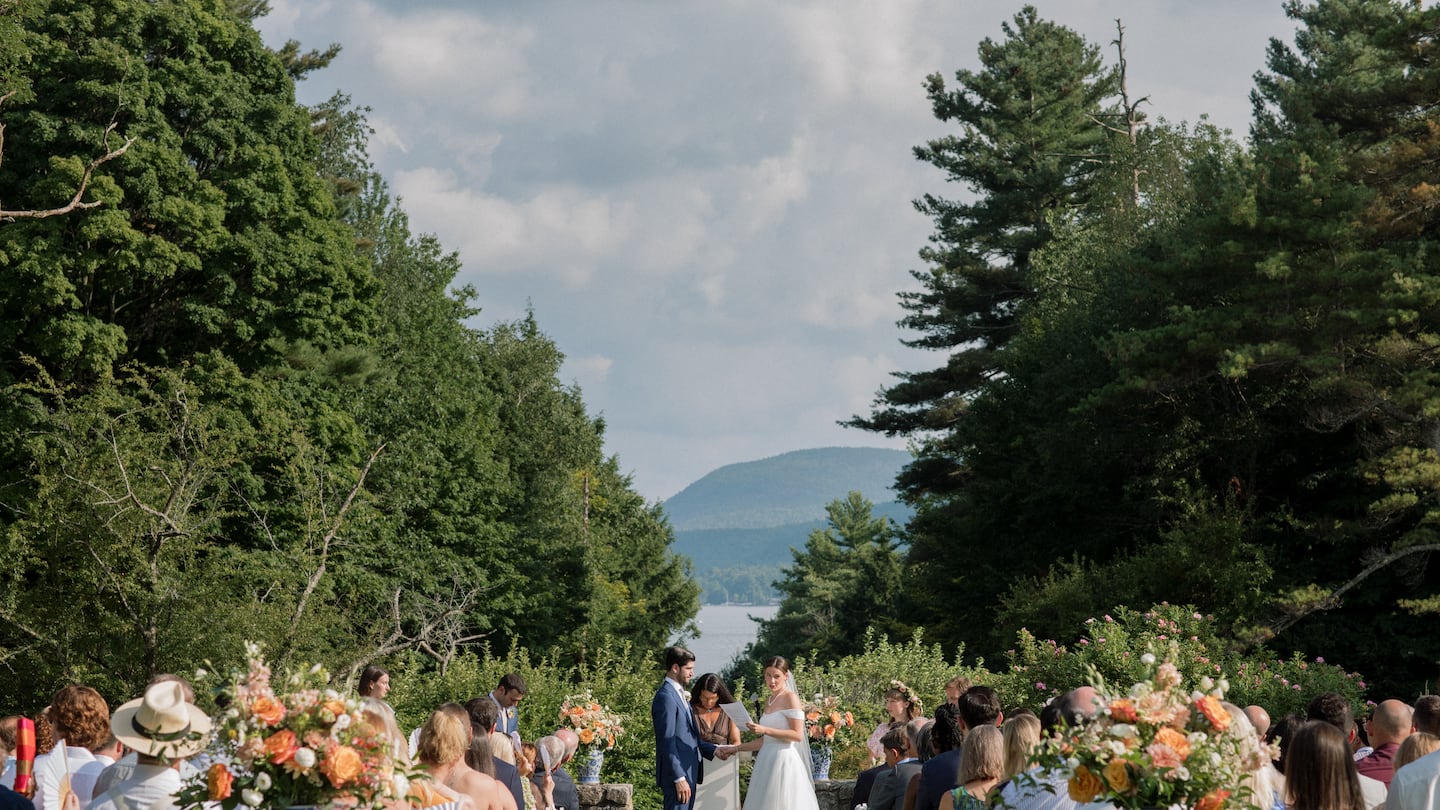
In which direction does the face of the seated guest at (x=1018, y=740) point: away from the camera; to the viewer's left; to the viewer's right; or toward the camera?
away from the camera

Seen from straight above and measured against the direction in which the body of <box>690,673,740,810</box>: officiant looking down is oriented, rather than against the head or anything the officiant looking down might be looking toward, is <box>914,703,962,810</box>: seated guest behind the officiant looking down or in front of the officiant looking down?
in front

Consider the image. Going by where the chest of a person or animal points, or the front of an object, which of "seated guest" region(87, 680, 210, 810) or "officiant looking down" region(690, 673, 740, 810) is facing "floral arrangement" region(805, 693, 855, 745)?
the seated guest

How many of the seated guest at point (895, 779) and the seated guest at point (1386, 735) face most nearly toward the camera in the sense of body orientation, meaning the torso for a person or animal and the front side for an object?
0

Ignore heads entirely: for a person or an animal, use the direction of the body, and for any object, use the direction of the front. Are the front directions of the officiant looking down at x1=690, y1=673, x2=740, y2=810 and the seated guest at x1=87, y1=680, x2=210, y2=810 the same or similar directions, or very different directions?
very different directions

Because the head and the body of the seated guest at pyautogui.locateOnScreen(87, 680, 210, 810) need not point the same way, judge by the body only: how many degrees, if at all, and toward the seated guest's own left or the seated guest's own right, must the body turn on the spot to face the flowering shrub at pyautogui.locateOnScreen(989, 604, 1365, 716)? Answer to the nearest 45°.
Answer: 0° — they already face it

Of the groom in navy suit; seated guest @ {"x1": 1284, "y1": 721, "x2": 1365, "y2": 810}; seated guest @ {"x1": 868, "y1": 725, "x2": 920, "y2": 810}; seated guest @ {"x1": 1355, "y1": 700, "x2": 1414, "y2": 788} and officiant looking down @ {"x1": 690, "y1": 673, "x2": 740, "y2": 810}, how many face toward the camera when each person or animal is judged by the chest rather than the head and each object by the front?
1

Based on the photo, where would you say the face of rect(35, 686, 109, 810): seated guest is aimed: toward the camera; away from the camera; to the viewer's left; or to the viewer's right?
away from the camera

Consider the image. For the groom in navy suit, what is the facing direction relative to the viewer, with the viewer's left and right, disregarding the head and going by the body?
facing to the right of the viewer

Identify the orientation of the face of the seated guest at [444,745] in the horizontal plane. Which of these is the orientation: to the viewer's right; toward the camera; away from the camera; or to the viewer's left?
away from the camera

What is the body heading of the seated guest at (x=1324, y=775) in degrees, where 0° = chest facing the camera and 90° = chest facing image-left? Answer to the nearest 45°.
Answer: approximately 180°

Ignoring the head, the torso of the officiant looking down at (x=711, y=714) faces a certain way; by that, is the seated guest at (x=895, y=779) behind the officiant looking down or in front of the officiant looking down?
in front

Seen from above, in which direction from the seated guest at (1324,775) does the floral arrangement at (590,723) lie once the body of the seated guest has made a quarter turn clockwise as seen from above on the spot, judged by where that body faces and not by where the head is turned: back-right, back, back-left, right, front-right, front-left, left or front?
back-left

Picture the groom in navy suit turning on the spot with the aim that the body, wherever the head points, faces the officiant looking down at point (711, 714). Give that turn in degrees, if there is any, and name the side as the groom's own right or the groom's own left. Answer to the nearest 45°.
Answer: approximately 45° to the groom's own left

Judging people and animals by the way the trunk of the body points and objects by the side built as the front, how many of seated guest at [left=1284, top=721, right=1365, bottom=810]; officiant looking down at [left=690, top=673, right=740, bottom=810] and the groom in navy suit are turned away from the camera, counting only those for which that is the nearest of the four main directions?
1

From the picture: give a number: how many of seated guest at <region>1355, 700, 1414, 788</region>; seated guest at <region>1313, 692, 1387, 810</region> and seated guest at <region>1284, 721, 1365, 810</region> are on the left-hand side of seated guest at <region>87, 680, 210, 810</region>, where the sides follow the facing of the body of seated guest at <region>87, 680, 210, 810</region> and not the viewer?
0

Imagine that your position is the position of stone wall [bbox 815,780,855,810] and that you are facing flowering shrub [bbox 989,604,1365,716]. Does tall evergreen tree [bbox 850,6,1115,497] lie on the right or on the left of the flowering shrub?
left

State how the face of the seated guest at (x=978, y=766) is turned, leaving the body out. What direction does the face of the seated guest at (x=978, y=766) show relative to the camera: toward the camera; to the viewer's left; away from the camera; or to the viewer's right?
away from the camera

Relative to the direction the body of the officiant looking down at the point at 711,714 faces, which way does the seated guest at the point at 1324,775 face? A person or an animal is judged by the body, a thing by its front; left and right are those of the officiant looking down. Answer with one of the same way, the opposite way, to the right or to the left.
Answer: the opposite way

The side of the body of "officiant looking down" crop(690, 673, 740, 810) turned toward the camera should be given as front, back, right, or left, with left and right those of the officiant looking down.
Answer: front

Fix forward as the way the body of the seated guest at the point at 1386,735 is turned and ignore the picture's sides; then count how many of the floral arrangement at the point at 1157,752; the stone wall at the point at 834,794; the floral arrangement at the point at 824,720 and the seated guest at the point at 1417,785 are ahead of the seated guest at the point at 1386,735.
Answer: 2

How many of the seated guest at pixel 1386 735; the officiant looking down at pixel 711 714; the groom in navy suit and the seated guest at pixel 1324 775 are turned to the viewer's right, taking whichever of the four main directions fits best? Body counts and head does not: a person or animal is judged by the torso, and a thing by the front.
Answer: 1
